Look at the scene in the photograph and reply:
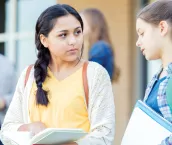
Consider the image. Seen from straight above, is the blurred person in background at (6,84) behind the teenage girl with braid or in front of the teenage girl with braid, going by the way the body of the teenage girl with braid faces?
behind

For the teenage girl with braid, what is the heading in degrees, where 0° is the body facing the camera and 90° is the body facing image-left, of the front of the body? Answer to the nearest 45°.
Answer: approximately 0°

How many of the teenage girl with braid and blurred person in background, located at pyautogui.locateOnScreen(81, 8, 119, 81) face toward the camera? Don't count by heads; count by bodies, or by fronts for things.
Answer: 1

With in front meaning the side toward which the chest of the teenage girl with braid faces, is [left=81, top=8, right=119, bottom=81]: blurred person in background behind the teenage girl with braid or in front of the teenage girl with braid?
behind

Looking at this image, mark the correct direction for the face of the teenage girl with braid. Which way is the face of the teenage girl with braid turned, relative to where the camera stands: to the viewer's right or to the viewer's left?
to the viewer's right

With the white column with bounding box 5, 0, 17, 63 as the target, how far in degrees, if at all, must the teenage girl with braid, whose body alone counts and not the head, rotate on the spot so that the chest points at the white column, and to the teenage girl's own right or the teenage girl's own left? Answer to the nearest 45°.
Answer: approximately 180°
